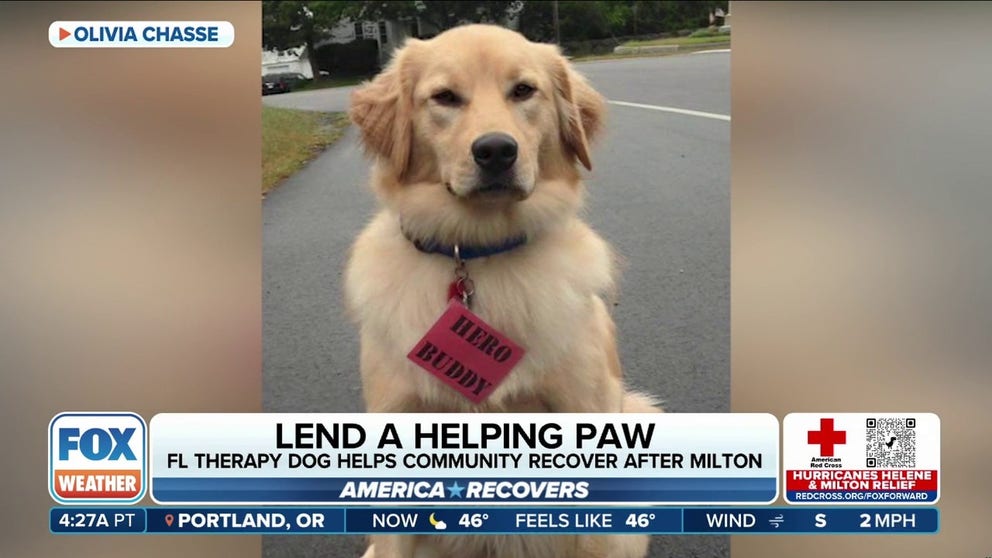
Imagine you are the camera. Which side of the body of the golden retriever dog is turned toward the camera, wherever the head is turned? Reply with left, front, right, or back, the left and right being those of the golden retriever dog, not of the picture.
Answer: front
